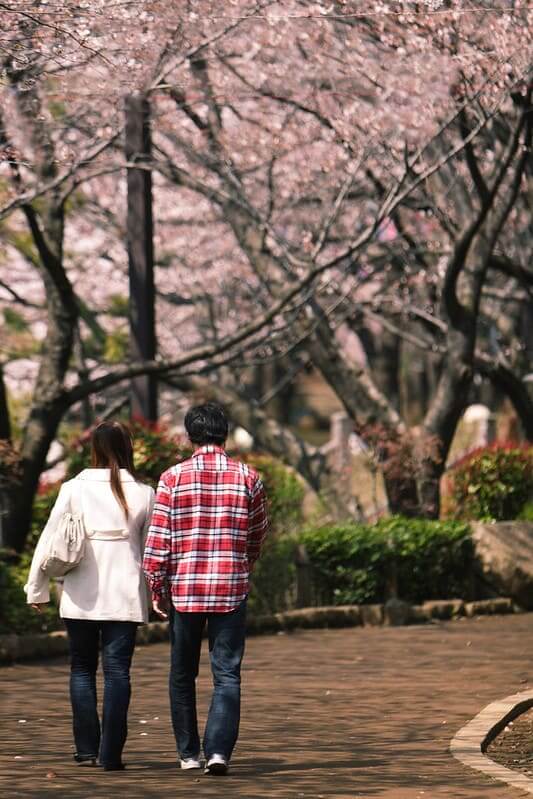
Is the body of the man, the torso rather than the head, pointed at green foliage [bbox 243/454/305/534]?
yes

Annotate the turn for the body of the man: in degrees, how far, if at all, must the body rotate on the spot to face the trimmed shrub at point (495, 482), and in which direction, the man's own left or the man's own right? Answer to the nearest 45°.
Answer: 0° — they already face it

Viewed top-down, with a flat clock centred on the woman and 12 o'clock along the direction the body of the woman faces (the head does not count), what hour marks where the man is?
The man is roughly at 4 o'clock from the woman.

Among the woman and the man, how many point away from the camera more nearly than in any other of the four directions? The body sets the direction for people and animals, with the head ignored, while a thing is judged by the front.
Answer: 2

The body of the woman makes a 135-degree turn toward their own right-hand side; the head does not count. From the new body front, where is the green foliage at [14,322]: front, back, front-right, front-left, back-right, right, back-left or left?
back-left

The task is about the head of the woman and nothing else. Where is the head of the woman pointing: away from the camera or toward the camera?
away from the camera

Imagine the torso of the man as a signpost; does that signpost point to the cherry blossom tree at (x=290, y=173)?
yes

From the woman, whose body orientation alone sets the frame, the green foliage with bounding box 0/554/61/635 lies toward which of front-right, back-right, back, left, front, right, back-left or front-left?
front

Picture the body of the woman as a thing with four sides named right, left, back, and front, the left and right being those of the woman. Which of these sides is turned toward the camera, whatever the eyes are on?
back

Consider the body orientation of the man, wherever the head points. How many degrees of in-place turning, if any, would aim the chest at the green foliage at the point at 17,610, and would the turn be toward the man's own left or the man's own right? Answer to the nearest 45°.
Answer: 0° — they already face it

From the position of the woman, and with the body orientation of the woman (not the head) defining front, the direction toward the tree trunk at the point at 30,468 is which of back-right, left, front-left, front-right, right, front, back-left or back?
front

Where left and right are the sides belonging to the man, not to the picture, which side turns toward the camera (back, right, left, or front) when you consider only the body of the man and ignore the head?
back
